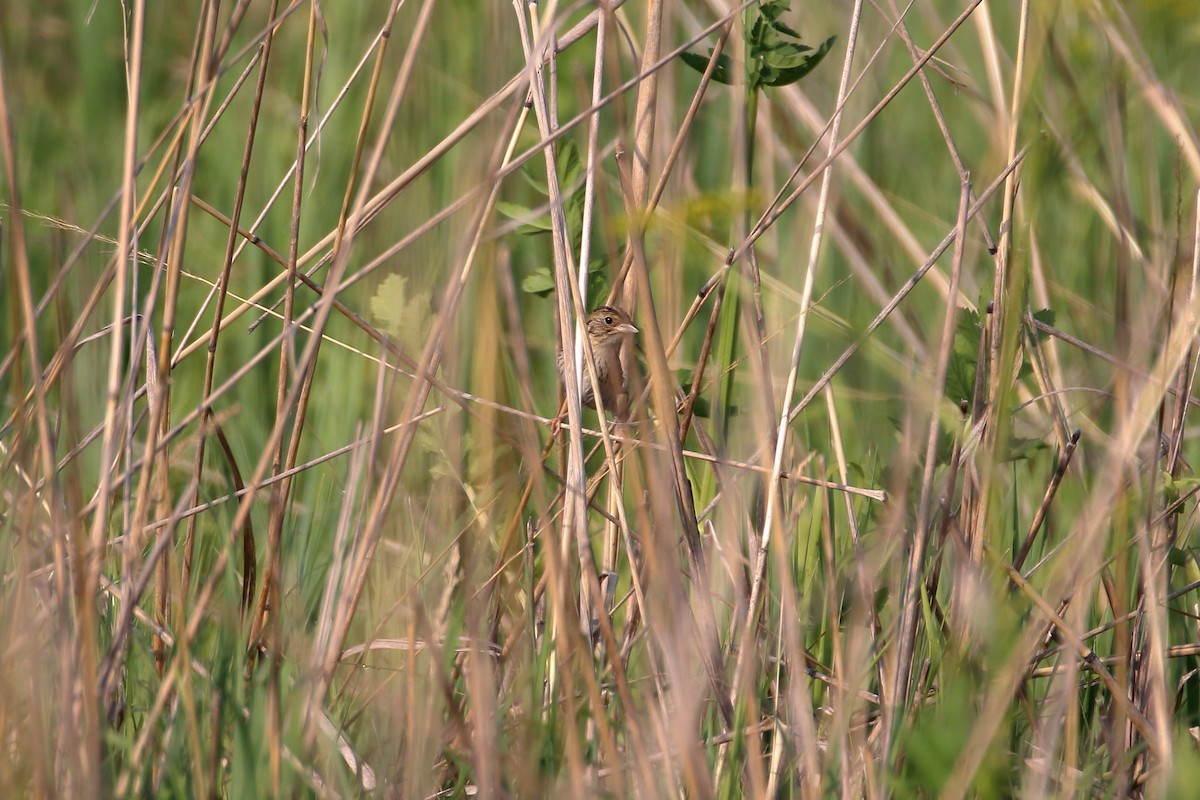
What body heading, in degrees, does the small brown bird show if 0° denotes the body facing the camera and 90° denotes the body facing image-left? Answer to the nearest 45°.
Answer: approximately 315°

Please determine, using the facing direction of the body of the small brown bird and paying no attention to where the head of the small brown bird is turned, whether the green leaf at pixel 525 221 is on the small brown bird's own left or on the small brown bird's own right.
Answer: on the small brown bird's own right
